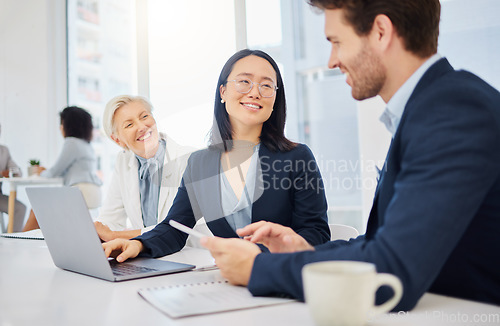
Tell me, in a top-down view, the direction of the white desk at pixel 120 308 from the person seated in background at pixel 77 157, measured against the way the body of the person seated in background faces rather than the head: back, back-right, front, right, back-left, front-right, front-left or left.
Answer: back-left

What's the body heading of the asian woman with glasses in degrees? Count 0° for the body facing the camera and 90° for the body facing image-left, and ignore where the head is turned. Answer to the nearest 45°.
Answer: approximately 0°

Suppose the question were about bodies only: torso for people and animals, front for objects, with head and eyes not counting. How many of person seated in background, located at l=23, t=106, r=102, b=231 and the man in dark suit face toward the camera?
0

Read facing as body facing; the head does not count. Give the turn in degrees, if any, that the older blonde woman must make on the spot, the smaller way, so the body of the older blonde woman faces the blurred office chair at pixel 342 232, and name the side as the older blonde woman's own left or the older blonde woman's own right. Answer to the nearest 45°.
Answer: approximately 45° to the older blonde woman's own left

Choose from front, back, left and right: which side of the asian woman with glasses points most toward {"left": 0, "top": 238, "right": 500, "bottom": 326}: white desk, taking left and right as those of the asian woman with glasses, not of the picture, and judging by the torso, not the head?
front

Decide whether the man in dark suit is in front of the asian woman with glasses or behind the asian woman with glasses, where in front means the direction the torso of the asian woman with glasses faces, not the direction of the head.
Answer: in front

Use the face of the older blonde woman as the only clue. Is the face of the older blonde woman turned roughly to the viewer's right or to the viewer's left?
to the viewer's right

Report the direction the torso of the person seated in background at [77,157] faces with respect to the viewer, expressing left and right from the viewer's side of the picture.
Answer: facing away from the viewer and to the left of the viewer

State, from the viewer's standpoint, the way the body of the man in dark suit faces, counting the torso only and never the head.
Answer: to the viewer's left

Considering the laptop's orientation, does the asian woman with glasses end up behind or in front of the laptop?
in front

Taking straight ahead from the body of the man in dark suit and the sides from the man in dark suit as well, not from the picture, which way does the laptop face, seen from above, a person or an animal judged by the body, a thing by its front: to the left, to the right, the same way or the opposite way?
to the right

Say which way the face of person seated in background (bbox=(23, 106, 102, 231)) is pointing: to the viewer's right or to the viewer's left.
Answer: to the viewer's left

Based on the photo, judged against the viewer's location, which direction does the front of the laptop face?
facing away from the viewer and to the right of the viewer

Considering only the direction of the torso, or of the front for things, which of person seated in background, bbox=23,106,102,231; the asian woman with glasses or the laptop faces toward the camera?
the asian woman with glasses
